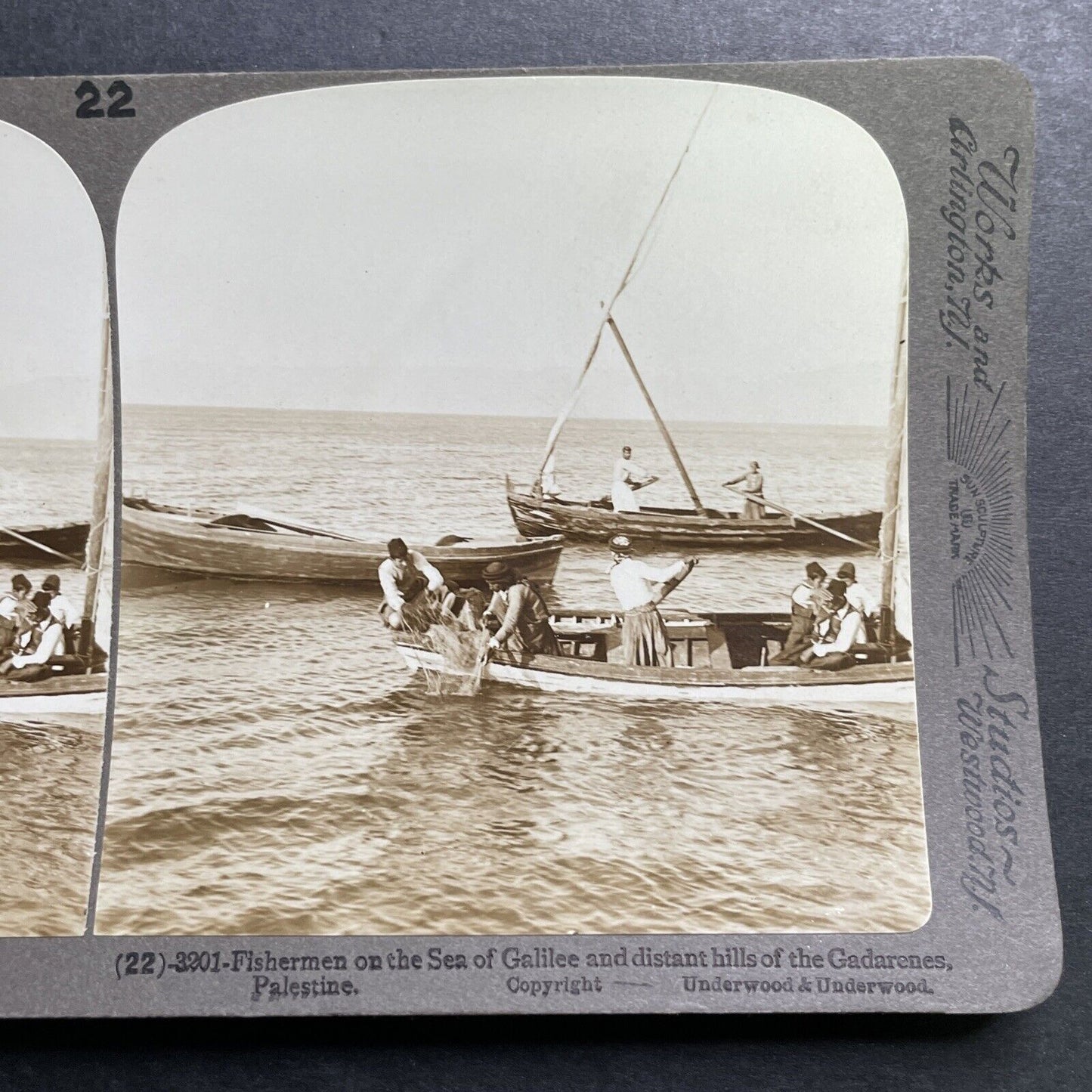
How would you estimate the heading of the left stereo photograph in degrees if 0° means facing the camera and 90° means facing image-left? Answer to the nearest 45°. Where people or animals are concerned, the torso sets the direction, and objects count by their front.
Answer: approximately 0°
